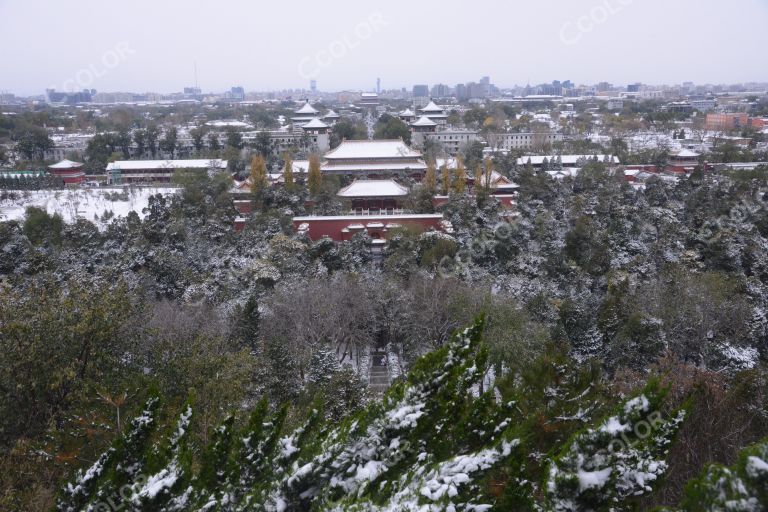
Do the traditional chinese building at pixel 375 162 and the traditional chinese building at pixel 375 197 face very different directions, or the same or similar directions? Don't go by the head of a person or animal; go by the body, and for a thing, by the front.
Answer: same or similar directions

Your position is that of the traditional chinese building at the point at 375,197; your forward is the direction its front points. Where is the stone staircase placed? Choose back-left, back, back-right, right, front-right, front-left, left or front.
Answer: front

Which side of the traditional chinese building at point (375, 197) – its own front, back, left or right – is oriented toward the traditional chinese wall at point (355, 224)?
front

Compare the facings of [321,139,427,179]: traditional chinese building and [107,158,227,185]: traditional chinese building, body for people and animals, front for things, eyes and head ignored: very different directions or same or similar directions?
same or similar directions

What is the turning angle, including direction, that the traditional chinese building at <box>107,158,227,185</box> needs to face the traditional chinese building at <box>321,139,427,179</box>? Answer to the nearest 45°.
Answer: approximately 45° to its left

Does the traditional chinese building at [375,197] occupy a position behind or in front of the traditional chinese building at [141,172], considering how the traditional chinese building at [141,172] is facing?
in front

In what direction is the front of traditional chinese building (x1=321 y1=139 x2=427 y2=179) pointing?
toward the camera

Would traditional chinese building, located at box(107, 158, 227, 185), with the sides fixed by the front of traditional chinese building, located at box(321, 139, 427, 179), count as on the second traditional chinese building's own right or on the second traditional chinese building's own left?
on the second traditional chinese building's own right

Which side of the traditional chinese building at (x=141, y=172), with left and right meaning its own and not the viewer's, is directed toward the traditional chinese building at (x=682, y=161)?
left

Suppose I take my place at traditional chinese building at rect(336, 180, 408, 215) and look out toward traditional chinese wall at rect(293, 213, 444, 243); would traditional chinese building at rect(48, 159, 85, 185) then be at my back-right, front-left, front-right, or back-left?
back-right

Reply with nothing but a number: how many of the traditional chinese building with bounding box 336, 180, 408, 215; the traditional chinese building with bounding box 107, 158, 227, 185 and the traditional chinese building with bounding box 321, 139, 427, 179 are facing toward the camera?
3

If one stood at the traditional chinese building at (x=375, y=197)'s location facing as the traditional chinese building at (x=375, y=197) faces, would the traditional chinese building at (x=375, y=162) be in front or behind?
behind

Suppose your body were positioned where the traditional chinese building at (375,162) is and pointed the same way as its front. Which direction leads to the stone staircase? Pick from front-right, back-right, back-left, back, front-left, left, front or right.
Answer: front

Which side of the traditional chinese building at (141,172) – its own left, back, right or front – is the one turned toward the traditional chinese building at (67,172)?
right

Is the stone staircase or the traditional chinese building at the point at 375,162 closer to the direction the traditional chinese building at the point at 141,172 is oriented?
the stone staircase

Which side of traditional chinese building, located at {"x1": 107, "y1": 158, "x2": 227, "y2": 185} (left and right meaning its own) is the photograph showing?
front
